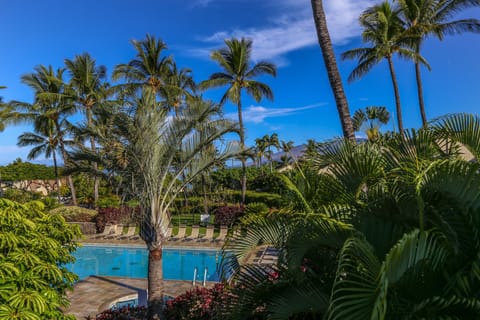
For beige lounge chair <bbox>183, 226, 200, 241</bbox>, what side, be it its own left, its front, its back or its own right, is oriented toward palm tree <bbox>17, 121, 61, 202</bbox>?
right

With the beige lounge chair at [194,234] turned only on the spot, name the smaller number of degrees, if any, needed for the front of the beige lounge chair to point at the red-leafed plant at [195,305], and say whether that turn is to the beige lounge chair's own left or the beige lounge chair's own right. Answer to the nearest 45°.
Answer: approximately 45° to the beige lounge chair's own left

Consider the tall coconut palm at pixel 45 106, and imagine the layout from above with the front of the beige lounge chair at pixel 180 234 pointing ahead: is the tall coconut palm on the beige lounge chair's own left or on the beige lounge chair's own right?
on the beige lounge chair's own right

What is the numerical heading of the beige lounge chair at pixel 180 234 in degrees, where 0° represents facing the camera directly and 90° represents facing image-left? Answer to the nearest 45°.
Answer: approximately 45°

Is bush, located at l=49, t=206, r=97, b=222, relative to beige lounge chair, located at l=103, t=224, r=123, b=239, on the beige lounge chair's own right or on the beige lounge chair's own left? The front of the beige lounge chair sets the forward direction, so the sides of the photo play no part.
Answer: on the beige lounge chair's own right

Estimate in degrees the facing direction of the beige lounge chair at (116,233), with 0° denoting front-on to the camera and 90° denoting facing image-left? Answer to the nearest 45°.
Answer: approximately 45°

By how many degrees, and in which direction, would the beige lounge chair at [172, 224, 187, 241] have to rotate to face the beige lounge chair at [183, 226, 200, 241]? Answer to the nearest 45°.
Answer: approximately 135° to its left

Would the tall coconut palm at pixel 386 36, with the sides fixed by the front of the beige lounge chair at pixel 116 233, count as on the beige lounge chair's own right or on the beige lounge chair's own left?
on the beige lounge chair's own left
